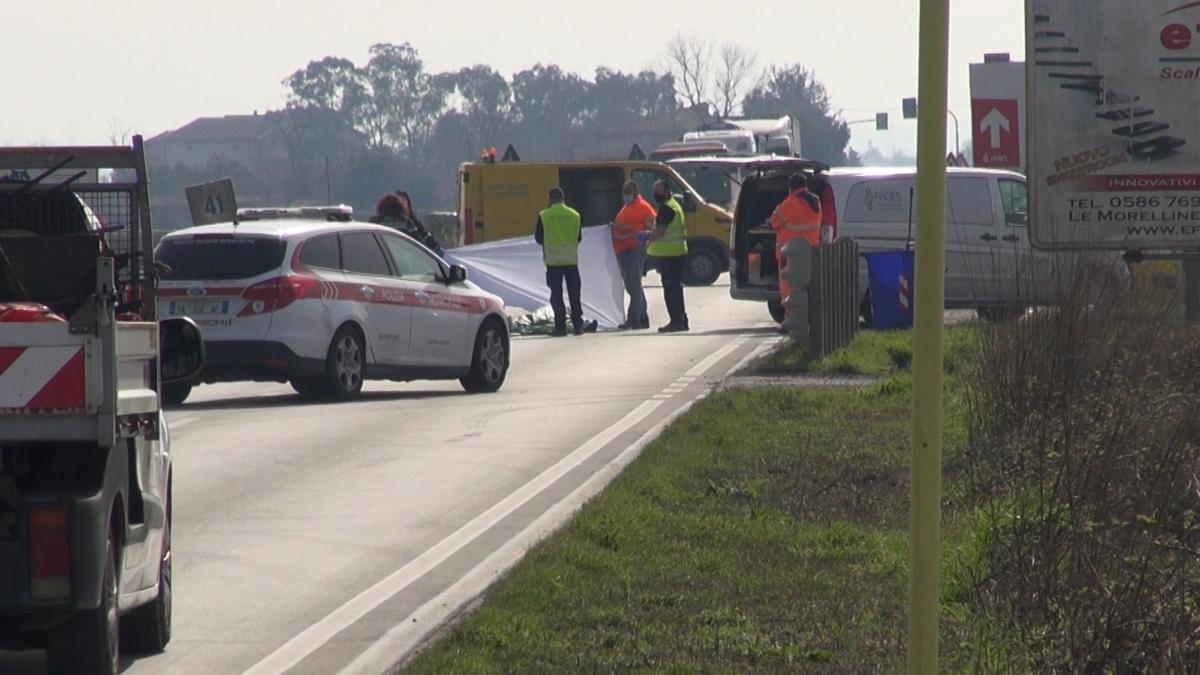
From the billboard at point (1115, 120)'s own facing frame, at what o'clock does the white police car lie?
The white police car is roughly at 4 o'clock from the billboard.

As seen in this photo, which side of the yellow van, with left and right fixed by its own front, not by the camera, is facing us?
right

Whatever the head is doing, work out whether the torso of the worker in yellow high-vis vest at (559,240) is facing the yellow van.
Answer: yes

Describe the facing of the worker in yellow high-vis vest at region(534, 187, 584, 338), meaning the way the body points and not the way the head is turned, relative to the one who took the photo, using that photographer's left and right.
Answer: facing away from the viewer

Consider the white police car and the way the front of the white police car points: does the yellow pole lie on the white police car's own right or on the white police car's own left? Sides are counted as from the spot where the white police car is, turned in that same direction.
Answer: on the white police car's own right

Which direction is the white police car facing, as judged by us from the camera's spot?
facing away from the viewer and to the right of the viewer

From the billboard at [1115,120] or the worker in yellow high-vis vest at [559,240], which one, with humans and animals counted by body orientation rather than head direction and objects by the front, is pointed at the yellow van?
the worker in yellow high-vis vest

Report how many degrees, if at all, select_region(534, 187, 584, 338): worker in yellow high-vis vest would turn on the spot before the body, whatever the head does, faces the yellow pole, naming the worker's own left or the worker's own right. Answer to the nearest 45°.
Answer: approximately 180°
